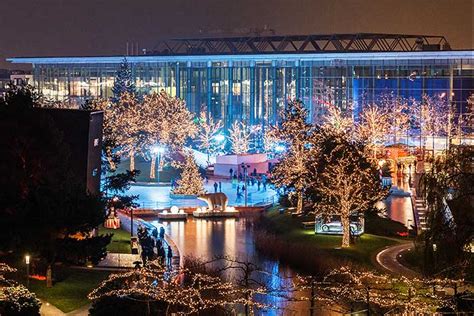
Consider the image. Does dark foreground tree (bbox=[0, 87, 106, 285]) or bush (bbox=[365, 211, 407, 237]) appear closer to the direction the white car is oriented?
the dark foreground tree

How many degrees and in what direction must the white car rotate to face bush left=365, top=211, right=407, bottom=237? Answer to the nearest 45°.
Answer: approximately 135° to its right

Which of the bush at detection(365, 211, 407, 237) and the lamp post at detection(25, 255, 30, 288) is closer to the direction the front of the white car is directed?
the lamp post

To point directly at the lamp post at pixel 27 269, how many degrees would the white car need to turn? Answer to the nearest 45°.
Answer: approximately 45° to its left

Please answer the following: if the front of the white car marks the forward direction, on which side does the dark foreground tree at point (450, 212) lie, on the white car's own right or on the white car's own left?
on the white car's own left

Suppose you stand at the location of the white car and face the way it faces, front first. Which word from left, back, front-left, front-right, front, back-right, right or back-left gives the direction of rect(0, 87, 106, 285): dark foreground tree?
front-left

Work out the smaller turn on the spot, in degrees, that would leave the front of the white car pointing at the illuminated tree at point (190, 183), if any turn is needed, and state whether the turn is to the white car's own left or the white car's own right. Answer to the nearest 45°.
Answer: approximately 45° to the white car's own right

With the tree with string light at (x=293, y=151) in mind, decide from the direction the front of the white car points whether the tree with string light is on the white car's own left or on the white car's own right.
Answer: on the white car's own right

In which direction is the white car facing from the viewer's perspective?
to the viewer's left
